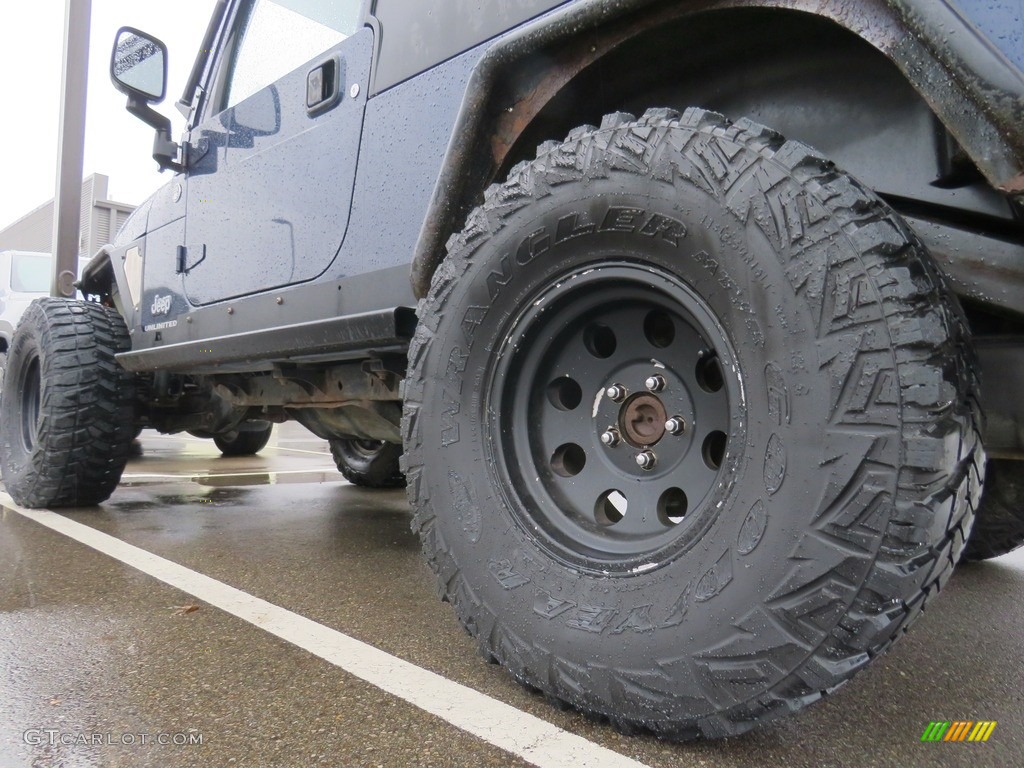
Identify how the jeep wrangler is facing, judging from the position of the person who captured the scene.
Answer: facing away from the viewer and to the left of the viewer

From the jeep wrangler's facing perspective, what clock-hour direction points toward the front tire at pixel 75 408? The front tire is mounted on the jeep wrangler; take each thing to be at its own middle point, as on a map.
The front tire is roughly at 12 o'clock from the jeep wrangler.

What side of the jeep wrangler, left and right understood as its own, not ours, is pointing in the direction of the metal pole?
front

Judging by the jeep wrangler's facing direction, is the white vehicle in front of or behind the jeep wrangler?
in front
